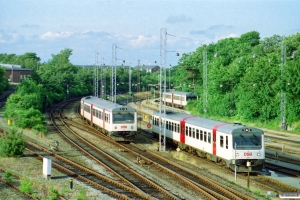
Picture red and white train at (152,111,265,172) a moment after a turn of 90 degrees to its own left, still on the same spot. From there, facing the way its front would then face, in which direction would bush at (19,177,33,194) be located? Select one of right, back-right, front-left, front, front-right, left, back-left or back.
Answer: back

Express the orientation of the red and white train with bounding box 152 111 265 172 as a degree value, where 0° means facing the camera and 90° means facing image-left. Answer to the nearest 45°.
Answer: approximately 315°

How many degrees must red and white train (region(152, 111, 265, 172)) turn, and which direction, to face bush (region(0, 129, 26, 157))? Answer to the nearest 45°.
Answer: approximately 135° to its right
